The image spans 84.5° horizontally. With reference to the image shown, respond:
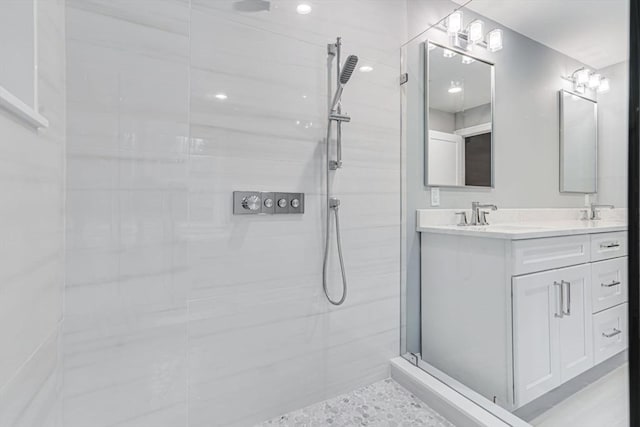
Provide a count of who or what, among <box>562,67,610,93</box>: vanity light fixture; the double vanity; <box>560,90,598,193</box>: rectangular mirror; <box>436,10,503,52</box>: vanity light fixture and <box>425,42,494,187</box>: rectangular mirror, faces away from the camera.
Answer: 0

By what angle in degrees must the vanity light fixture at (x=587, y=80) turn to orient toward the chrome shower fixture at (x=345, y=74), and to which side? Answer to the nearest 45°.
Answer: approximately 90° to its right

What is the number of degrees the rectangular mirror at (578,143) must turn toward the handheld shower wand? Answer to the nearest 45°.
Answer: approximately 90° to its right

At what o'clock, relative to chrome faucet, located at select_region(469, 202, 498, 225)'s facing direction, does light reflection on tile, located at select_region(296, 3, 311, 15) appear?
The light reflection on tile is roughly at 3 o'clock from the chrome faucet.

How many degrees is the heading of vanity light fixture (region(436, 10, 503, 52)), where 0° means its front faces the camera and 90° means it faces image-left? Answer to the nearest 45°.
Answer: approximately 315°

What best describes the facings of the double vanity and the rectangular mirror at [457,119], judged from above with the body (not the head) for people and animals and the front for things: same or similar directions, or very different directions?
same or similar directions

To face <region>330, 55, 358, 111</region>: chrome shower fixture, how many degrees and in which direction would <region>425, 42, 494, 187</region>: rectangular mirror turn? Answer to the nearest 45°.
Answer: approximately 90° to its right

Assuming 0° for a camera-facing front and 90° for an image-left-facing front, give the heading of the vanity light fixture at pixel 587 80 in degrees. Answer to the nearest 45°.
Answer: approximately 315°

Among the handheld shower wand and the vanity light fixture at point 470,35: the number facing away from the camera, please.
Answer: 0
